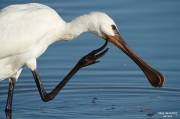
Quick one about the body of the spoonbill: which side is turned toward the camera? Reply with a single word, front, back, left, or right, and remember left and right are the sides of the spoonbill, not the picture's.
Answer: right
